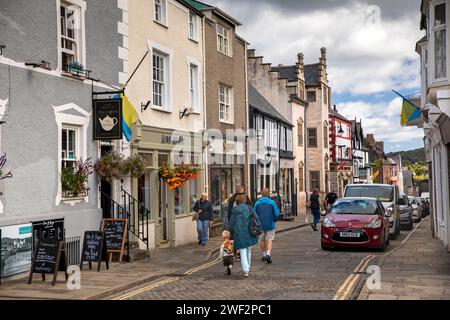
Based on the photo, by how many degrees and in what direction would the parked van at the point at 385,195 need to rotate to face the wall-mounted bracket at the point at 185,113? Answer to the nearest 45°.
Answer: approximately 45° to its right

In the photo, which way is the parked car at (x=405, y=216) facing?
toward the camera

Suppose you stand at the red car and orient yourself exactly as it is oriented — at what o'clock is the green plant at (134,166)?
The green plant is roughly at 2 o'clock from the red car.

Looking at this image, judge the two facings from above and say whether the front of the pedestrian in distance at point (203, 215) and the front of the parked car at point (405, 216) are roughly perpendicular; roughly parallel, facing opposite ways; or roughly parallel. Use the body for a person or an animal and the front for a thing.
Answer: roughly parallel

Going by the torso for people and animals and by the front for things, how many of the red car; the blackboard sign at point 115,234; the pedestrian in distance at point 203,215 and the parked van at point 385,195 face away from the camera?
0

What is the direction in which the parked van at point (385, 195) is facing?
toward the camera

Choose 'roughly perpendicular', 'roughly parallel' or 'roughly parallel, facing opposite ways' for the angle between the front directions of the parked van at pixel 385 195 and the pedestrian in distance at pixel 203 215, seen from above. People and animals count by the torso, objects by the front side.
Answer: roughly parallel

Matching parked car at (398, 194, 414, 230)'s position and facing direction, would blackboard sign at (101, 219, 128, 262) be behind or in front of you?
in front

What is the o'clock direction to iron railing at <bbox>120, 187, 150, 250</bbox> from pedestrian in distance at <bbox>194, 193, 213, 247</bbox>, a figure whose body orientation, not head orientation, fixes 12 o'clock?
The iron railing is roughly at 1 o'clock from the pedestrian in distance.

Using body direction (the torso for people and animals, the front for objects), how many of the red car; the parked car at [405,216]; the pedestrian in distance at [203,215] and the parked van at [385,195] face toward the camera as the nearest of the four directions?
4

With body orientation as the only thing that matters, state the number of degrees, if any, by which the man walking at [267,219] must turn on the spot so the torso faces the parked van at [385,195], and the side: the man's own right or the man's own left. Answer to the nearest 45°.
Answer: approximately 45° to the man's own right

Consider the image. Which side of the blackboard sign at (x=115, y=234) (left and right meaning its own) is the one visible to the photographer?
front

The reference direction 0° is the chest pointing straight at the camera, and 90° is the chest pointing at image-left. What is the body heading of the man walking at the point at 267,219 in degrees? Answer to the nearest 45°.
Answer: approximately 180°

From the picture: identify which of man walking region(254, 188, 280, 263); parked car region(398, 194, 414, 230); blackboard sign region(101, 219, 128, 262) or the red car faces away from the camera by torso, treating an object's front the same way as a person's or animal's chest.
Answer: the man walking

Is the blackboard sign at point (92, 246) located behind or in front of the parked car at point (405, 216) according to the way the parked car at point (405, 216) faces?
in front
